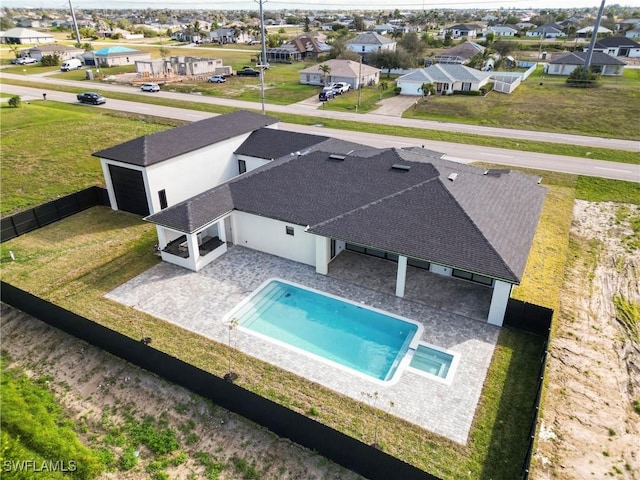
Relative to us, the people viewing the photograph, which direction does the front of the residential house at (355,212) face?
facing away from the viewer and to the right of the viewer

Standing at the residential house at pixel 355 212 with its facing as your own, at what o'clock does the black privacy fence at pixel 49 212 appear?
The black privacy fence is roughly at 8 o'clock from the residential house.

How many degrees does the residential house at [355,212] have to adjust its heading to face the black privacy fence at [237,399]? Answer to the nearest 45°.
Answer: approximately 180°

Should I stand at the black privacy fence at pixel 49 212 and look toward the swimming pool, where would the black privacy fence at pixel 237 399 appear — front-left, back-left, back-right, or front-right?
front-right

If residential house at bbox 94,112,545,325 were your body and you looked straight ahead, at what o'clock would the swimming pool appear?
The swimming pool is roughly at 5 o'clock from the residential house.

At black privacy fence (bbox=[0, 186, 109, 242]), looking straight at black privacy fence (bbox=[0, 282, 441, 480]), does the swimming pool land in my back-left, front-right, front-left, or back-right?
front-left
